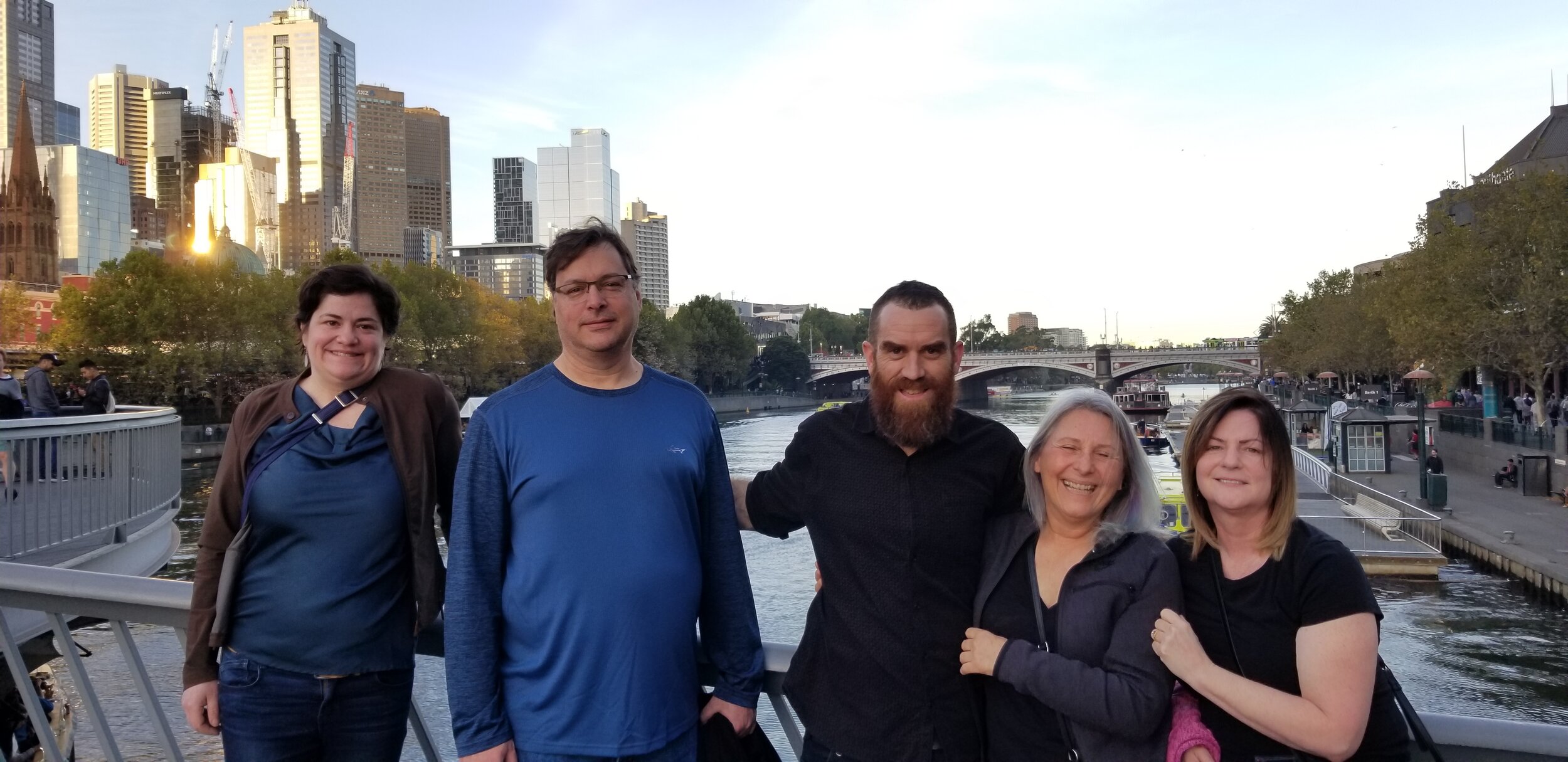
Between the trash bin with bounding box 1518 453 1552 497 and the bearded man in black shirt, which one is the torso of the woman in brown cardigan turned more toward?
the bearded man in black shirt

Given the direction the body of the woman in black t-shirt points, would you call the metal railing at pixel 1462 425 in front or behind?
behind

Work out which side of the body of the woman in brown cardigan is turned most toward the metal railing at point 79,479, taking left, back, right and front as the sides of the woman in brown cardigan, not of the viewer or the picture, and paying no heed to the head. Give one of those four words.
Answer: back

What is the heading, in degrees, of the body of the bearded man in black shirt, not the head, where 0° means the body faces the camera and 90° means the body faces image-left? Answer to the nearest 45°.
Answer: approximately 0°

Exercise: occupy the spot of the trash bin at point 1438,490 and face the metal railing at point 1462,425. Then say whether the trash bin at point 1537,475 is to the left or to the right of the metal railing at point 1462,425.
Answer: right

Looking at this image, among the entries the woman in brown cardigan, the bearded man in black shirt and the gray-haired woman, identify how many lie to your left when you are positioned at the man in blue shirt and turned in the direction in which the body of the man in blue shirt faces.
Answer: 2

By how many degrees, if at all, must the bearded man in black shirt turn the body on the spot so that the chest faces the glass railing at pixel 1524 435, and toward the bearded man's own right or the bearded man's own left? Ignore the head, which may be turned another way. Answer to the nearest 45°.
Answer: approximately 135° to the bearded man's own left

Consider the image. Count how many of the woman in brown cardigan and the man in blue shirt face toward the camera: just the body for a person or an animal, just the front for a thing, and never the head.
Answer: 2
